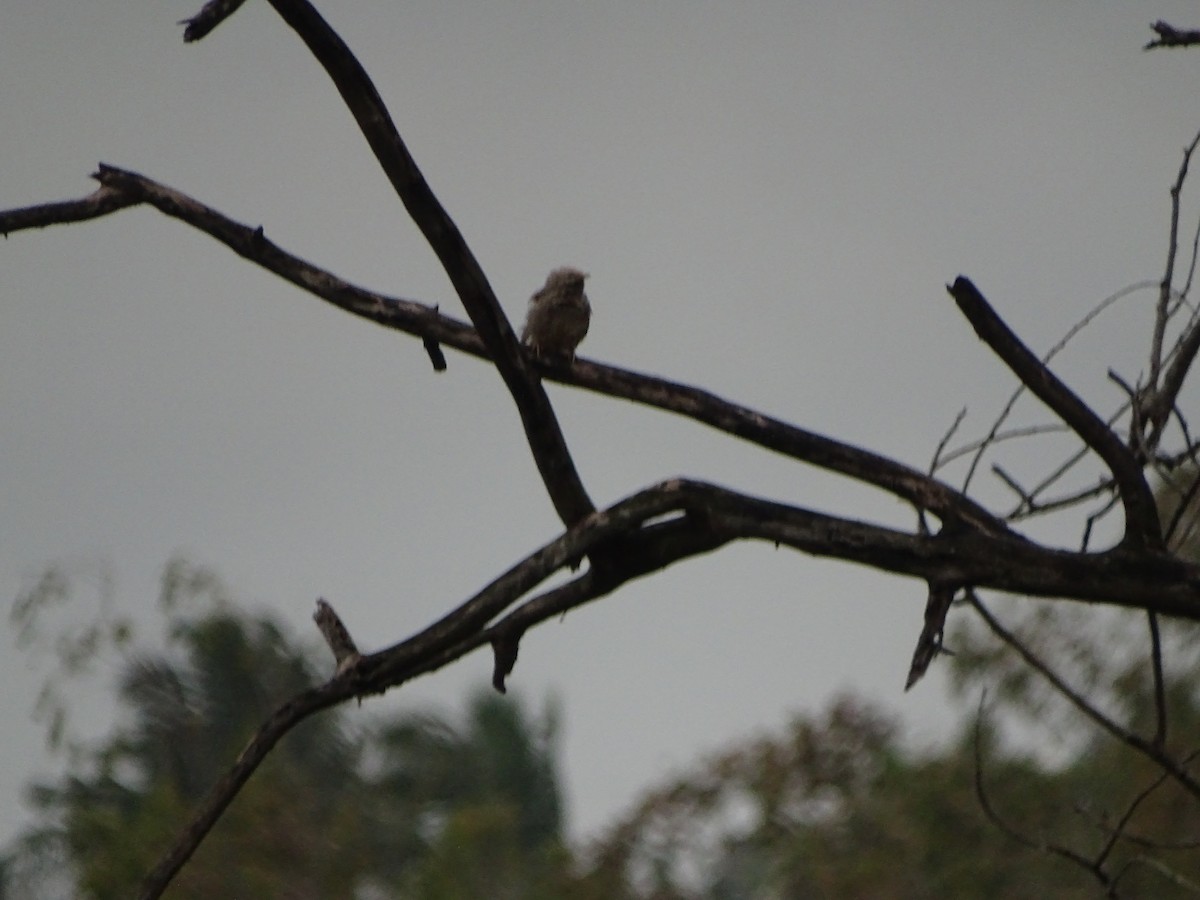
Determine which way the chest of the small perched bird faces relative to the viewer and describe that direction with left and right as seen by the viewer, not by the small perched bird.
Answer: facing the viewer and to the right of the viewer
